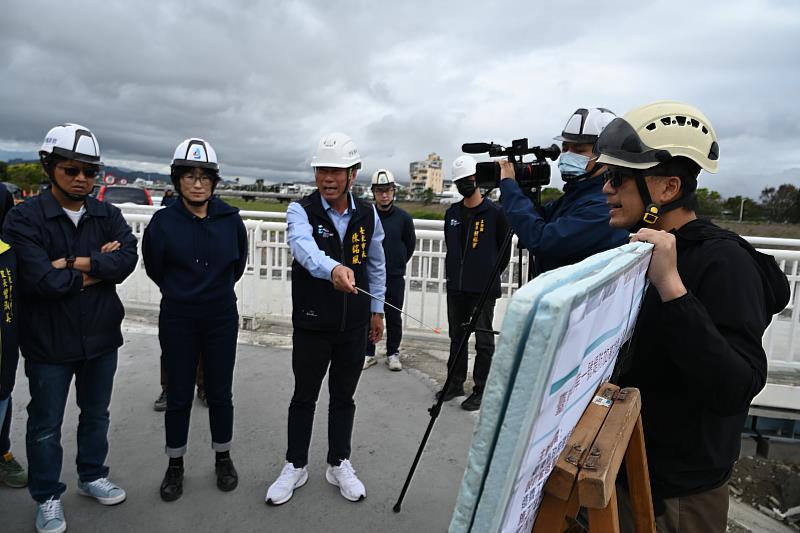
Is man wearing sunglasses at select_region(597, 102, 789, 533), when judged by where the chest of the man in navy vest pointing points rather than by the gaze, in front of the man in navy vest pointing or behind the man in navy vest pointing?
in front

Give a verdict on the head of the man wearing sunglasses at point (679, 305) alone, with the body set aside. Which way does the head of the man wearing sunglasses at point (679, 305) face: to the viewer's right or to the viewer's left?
to the viewer's left

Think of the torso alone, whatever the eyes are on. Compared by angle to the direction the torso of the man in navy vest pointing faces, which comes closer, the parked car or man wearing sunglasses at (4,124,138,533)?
the man wearing sunglasses

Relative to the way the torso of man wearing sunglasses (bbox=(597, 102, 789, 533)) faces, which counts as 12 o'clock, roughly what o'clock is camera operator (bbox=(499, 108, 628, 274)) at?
The camera operator is roughly at 2 o'clock from the man wearing sunglasses.

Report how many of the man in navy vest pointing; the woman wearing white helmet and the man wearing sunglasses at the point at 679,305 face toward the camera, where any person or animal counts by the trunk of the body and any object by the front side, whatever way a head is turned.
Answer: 2

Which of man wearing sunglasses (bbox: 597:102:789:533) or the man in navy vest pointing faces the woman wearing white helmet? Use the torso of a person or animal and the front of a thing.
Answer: the man wearing sunglasses

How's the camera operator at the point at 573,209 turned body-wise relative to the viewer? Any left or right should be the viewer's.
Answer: facing the viewer and to the left of the viewer

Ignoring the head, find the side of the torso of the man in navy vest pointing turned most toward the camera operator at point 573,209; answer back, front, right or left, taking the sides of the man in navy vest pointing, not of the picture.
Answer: left

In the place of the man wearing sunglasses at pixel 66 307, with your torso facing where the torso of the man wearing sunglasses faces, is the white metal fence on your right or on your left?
on your left

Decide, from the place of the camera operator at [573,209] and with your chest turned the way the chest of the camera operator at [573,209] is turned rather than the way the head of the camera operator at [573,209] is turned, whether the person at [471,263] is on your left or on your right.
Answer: on your right

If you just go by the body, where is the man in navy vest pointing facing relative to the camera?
toward the camera

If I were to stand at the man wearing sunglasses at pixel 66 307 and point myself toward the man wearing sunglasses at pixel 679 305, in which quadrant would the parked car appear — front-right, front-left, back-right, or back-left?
back-left

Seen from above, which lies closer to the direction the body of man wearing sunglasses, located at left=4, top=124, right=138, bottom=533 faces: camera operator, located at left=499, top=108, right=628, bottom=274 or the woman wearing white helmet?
the camera operator

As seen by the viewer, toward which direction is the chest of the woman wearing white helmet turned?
toward the camera

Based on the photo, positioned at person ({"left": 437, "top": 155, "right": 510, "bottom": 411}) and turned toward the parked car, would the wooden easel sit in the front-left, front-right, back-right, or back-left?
back-left

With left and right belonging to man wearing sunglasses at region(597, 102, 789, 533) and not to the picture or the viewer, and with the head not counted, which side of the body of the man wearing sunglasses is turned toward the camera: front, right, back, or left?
left

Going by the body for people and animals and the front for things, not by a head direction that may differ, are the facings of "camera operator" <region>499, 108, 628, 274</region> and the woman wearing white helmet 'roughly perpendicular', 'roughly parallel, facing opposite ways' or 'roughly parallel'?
roughly perpendicular

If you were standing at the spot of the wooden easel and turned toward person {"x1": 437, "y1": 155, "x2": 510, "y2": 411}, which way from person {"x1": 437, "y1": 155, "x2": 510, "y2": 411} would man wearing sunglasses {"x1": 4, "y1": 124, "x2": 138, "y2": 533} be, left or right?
left
